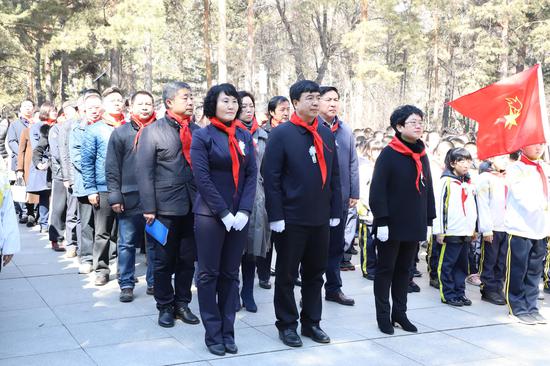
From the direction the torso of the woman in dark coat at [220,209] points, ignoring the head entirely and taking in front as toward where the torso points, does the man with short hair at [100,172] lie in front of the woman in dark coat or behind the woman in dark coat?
behind

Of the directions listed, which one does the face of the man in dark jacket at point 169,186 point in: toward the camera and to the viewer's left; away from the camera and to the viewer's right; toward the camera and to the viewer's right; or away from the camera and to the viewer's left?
toward the camera and to the viewer's right

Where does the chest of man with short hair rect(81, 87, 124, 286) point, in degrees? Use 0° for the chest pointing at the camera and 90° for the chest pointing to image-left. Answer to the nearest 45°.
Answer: approximately 315°

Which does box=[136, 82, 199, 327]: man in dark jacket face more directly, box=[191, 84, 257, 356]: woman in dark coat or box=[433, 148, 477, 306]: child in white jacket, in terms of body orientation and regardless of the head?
the woman in dark coat

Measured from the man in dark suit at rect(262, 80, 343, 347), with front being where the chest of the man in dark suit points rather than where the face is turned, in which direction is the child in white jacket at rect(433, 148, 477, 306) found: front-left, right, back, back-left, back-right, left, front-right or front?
left

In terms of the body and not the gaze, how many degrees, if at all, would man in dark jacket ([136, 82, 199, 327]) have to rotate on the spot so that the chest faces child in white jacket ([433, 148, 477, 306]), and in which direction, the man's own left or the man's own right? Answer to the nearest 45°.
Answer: approximately 45° to the man's own left

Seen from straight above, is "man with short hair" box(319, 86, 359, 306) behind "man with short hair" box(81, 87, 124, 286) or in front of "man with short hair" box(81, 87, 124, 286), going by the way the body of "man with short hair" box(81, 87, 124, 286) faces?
in front

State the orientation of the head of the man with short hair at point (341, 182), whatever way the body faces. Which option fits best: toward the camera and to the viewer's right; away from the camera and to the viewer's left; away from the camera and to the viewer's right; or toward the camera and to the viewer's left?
toward the camera and to the viewer's right

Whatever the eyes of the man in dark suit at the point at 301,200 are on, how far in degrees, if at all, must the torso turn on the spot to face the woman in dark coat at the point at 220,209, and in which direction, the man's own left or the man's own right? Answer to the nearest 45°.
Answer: approximately 135° to the man's own right

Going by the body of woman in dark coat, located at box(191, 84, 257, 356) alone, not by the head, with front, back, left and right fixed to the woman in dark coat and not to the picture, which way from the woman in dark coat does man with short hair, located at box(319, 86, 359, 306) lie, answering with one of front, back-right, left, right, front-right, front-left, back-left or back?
left

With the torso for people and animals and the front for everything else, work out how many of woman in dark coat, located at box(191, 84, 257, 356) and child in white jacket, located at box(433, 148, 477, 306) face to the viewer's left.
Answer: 0
